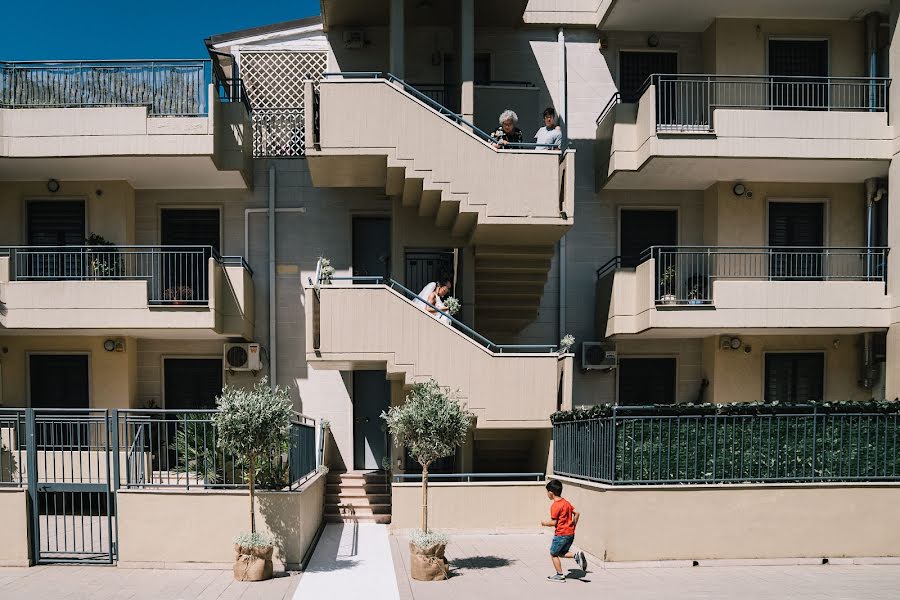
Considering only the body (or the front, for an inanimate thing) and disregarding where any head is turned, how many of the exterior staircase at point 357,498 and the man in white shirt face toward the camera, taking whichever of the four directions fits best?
2

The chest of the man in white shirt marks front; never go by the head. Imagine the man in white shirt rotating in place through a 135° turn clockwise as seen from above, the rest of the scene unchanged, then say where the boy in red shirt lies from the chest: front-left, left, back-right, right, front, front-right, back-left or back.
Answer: back-left

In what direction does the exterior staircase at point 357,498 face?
toward the camera

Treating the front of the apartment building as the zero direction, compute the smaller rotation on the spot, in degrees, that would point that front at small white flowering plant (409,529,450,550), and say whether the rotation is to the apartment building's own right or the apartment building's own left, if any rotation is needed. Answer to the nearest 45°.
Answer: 0° — it already faces it

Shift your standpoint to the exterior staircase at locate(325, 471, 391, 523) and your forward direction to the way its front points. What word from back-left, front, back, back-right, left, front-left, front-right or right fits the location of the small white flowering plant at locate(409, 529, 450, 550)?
front

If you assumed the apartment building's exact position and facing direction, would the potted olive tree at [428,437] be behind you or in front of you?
in front

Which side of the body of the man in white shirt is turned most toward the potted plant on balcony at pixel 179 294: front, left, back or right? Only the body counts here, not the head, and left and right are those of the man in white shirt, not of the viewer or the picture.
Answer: right

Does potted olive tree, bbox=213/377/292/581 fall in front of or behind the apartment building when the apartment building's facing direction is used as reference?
in front

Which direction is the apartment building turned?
toward the camera
